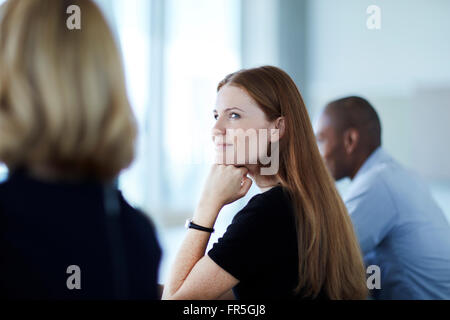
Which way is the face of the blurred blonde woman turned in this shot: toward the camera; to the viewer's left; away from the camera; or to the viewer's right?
away from the camera

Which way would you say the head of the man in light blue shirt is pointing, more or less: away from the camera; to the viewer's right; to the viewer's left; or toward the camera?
to the viewer's left

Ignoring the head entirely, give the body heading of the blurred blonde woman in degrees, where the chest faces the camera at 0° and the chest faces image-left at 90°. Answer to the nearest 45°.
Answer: approximately 180°
